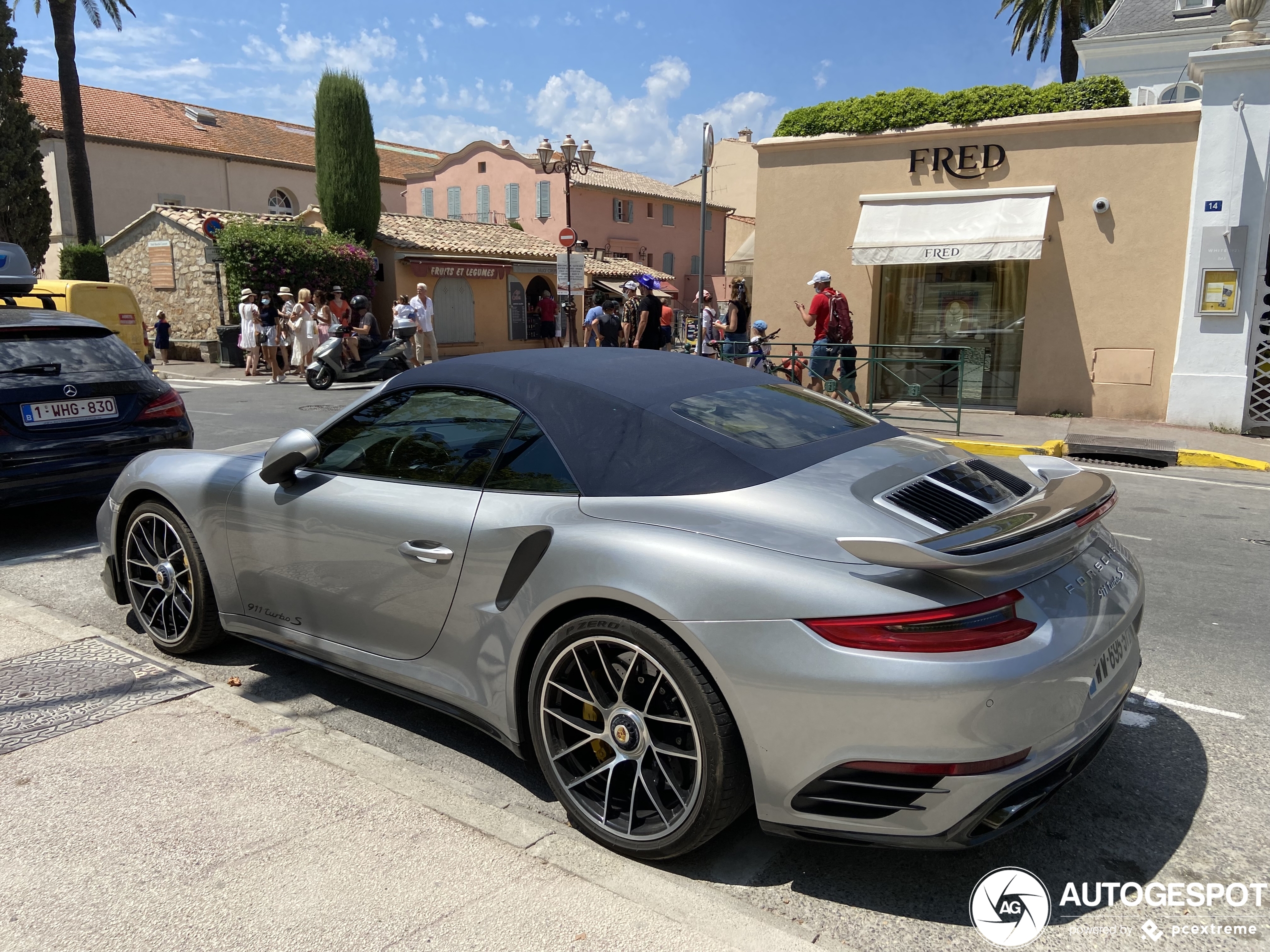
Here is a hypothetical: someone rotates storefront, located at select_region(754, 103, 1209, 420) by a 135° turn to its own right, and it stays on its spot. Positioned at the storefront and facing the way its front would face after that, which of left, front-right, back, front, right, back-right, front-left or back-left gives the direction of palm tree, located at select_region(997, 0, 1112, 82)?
front-right

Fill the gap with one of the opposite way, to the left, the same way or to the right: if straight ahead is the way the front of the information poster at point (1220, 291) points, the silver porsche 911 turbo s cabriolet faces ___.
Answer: to the right

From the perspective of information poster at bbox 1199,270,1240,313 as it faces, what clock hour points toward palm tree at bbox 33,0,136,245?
The palm tree is roughly at 3 o'clock from the information poster.

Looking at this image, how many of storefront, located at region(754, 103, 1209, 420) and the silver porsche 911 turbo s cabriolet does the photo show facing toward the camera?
1

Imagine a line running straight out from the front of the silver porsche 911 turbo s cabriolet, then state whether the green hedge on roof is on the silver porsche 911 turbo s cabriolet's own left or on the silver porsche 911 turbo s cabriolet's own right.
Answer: on the silver porsche 911 turbo s cabriolet's own right

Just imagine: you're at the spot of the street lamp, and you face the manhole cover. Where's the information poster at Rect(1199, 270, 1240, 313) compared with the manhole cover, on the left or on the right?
left

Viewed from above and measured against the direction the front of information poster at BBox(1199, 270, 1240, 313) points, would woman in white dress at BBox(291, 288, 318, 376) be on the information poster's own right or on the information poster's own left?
on the information poster's own right

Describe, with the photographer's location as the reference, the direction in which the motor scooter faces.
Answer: facing to the left of the viewer

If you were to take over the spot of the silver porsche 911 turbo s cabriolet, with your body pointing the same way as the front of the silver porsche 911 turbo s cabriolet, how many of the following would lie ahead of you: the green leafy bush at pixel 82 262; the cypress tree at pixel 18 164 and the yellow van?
3

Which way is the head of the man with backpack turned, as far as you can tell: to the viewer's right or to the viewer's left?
to the viewer's left

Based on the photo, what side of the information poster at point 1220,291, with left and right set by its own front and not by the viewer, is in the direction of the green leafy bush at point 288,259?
right

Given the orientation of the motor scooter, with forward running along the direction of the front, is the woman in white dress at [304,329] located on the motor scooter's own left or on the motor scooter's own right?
on the motor scooter's own right

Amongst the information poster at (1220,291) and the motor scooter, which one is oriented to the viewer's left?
the motor scooter
